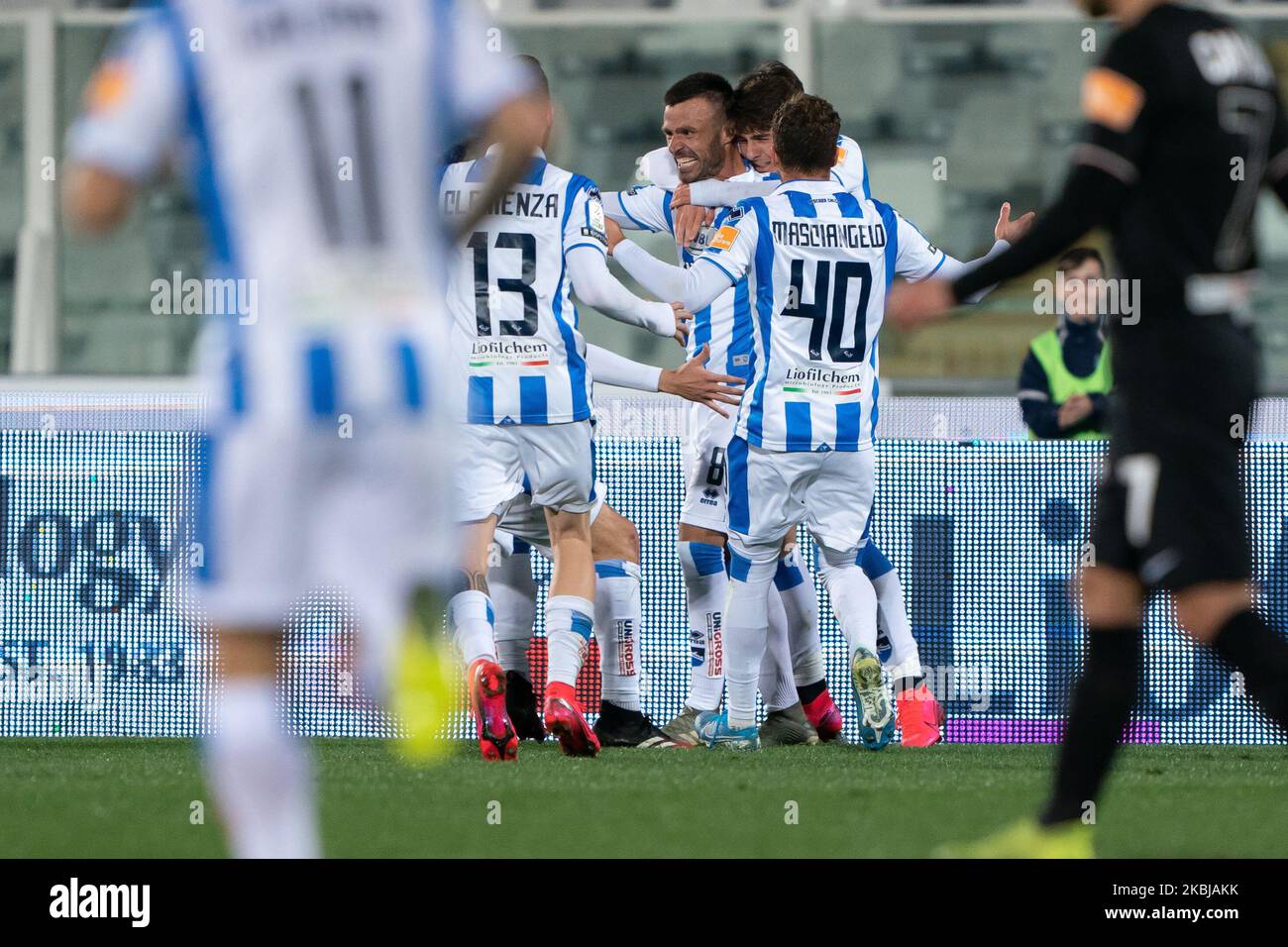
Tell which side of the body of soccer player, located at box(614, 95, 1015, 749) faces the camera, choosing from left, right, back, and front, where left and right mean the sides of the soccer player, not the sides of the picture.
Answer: back

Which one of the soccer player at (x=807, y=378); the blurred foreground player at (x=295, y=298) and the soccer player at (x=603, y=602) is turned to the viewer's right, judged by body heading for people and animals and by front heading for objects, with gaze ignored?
the soccer player at (x=603, y=602)

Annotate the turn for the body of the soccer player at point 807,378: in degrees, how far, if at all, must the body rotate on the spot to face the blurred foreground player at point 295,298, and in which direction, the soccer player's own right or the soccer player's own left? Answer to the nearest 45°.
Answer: approximately 180°

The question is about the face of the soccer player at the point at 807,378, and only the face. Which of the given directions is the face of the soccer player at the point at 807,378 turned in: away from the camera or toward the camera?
away from the camera

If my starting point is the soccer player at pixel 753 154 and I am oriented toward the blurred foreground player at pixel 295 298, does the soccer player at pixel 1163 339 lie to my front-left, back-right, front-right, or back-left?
front-left

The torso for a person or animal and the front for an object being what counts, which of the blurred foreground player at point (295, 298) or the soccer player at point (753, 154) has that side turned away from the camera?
the blurred foreground player

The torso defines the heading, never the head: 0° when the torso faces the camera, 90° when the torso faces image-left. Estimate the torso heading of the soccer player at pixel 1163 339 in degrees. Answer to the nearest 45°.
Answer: approximately 135°

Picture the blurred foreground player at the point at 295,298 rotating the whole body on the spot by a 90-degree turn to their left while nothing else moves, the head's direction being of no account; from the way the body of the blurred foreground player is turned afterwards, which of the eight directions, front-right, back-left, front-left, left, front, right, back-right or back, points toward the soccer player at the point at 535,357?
right

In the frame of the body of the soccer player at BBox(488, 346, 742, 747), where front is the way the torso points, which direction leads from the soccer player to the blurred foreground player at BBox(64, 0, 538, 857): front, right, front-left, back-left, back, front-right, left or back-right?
right

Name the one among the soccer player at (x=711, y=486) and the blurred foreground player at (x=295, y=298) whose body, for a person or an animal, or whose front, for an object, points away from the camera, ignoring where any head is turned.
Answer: the blurred foreground player

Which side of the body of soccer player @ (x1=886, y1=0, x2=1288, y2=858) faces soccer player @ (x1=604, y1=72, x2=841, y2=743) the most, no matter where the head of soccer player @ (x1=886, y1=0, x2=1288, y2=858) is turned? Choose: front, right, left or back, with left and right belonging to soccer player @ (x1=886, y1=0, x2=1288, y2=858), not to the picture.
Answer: front

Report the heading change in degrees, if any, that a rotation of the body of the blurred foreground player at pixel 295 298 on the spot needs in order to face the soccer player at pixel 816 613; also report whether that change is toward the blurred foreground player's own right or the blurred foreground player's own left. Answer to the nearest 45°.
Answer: approximately 45° to the blurred foreground player's own right

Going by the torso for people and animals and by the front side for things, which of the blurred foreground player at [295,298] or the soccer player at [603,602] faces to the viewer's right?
the soccer player

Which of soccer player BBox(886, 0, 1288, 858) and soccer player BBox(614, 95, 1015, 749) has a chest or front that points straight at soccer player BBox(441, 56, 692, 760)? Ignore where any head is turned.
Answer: soccer player BBox(886, 0, 1288, 858)
